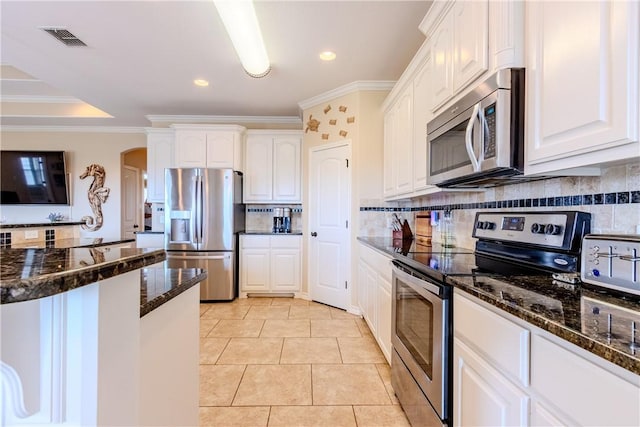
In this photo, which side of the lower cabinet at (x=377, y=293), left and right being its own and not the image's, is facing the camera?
left

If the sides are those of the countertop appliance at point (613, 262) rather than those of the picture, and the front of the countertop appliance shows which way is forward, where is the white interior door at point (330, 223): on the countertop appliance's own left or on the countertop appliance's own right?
on the countertop appliance's own right

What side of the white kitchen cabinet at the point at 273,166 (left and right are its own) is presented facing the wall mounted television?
right

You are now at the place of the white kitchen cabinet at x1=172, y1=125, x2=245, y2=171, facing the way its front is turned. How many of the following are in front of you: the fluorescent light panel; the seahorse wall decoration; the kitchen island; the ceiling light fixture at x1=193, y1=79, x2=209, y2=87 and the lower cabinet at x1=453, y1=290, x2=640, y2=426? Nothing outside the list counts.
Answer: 4

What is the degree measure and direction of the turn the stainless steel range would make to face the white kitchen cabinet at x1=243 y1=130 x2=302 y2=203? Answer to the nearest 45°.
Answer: approximately 90° to its right

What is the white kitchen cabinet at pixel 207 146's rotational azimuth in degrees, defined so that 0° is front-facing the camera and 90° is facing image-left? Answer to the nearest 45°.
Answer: approximately 0°

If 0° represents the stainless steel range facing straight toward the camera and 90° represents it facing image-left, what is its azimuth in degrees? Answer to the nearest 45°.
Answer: approximately 45°

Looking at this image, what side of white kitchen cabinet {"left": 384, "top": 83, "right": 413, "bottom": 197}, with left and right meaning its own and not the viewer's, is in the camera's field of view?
left
